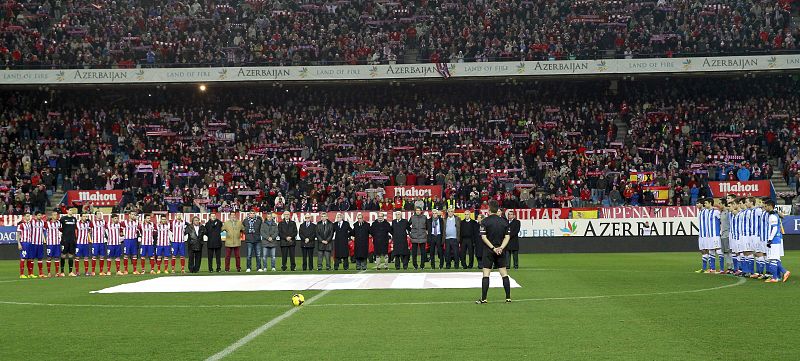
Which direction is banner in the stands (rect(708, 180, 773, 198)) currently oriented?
toward the camera

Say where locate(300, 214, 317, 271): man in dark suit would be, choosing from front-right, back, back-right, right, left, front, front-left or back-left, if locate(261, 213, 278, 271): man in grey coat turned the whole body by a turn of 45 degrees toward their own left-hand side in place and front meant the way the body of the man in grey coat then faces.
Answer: front-left

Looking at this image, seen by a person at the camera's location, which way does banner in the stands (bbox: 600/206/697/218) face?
facing the viewer

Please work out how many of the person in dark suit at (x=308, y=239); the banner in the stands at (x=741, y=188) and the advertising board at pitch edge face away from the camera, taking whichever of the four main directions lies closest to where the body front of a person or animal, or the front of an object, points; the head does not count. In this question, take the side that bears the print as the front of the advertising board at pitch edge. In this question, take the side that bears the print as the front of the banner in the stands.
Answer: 0

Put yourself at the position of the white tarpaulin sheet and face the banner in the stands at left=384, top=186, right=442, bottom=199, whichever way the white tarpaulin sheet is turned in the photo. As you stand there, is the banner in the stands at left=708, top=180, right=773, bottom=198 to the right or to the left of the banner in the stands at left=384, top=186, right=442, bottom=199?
right

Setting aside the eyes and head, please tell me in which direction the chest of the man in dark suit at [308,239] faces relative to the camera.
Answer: toward the camera

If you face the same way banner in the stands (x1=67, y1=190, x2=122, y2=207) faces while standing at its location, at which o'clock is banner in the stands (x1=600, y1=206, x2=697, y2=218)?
banner in the stands (x1=600, y1=206, x2=697, y2=218) is roughly at 10 o'clock from banner in the stands (x1=67, y1=190, x2=122, y2=207).

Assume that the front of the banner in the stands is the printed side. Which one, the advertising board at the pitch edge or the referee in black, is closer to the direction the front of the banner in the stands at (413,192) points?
the referee in black

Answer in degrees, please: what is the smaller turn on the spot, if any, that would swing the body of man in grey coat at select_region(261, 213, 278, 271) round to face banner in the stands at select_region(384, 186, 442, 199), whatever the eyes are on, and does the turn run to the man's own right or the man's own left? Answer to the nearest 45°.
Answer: approximately 135° to the man's own left
